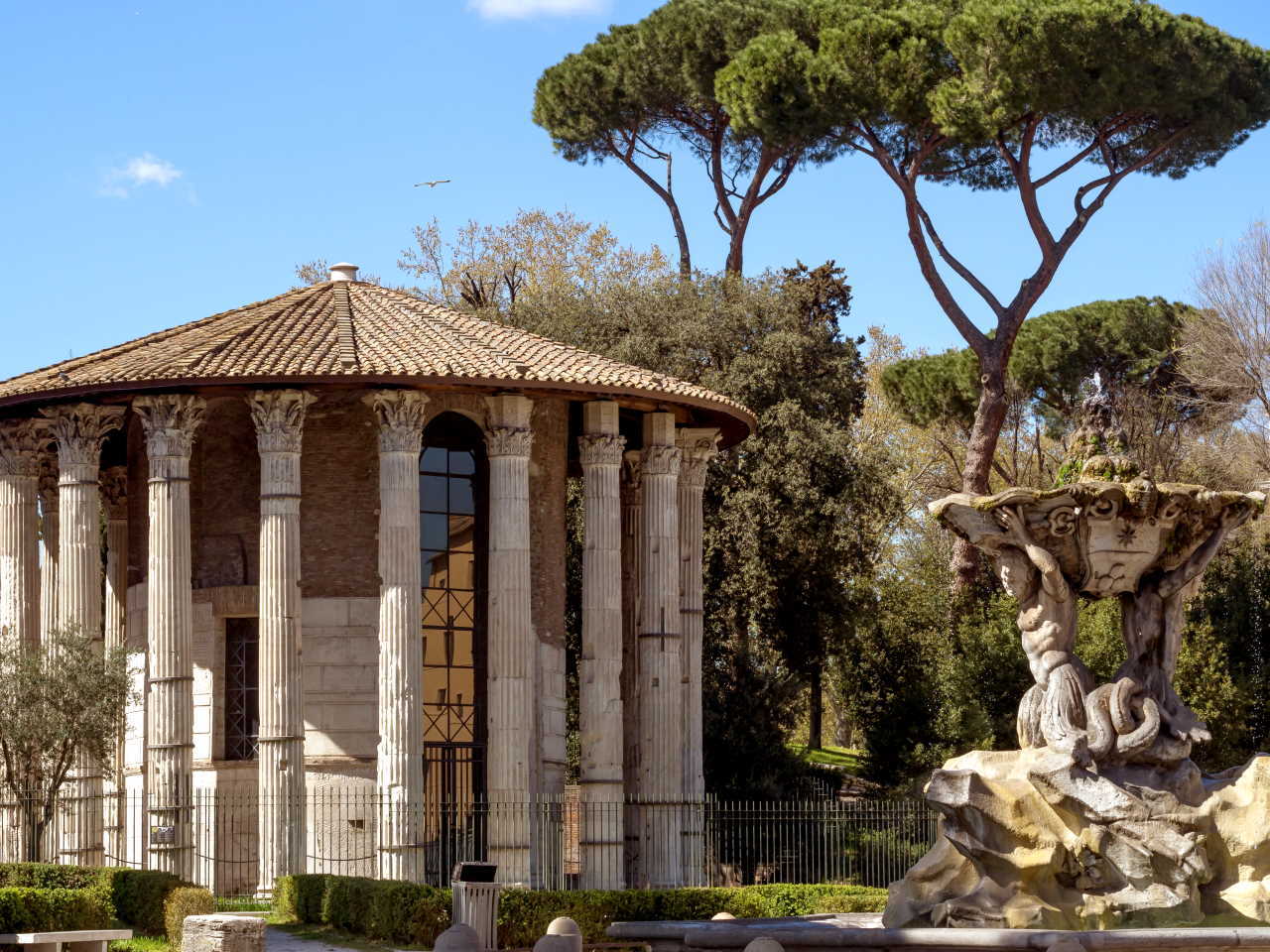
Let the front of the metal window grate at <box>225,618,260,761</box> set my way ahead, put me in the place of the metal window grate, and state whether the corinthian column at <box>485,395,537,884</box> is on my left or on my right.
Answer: on my left

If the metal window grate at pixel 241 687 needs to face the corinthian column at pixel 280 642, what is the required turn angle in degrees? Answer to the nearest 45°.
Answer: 0° — it already faces it

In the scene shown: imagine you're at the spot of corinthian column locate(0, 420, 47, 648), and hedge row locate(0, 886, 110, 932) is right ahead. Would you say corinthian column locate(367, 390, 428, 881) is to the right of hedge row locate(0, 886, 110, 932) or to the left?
left

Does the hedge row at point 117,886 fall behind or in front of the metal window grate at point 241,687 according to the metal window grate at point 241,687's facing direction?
in front

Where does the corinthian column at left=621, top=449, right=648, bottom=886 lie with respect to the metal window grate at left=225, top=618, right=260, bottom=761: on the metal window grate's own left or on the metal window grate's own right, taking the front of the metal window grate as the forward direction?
on the metal window grate's own left

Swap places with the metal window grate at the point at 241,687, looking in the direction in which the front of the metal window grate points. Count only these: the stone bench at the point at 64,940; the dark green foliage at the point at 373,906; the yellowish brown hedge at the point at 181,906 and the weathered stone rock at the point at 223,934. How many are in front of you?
4

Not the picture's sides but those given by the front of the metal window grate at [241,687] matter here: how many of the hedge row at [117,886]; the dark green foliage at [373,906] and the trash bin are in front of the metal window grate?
3

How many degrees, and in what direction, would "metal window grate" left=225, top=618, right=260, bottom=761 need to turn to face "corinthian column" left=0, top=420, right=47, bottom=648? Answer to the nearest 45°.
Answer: approximately 90° to its right

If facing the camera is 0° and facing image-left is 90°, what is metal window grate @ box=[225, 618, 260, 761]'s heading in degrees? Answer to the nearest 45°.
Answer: approximately 0°

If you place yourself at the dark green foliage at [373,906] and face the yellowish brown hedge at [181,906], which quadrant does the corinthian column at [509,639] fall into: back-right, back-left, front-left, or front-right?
back-right

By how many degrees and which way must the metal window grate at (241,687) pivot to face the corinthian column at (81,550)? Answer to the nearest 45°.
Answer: approximately 90° to its right

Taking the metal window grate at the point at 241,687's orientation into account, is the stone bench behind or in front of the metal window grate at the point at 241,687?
in front

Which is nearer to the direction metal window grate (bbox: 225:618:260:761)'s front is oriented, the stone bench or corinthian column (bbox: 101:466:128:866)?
the stone bench

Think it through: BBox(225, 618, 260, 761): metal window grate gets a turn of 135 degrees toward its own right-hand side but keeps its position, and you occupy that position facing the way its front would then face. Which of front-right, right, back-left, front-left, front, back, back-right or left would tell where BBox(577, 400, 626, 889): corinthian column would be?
back-right

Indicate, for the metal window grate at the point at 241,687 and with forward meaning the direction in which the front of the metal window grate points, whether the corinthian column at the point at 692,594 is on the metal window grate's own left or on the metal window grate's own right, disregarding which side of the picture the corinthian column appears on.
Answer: on the metal window grate's own left

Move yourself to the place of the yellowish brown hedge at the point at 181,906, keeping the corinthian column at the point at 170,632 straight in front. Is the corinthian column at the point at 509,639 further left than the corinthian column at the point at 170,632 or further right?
right

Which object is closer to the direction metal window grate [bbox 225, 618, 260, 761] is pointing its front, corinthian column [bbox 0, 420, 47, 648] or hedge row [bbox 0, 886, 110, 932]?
the hedge row
